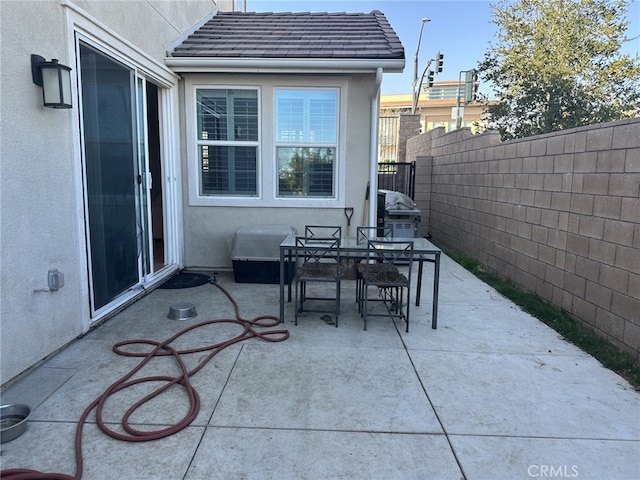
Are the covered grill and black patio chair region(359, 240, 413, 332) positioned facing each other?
yes

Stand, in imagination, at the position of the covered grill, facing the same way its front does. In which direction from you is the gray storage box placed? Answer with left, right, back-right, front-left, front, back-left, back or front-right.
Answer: front-right

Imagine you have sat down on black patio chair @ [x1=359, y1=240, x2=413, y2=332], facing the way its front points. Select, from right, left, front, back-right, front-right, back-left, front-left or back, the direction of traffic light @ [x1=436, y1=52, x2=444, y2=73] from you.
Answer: front

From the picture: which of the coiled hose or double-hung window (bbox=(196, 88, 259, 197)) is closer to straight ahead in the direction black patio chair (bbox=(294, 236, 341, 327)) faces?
the double-hung window

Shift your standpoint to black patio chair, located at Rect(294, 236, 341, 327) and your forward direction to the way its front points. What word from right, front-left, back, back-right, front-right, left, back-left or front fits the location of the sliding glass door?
left

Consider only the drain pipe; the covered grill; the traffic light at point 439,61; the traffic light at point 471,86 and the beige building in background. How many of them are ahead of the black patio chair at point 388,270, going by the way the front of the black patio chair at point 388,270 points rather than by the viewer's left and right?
5

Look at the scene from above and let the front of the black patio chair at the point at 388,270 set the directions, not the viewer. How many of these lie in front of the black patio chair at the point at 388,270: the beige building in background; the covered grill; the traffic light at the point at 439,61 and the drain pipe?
4

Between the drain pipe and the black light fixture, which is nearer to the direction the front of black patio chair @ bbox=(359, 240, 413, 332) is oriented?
the drain pipe

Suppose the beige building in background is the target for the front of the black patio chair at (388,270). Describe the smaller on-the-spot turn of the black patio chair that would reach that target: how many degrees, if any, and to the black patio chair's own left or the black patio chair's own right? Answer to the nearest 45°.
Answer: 0° — it already faces it

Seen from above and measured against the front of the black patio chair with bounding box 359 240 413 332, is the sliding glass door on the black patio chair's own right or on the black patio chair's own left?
on the black patio chair's own left

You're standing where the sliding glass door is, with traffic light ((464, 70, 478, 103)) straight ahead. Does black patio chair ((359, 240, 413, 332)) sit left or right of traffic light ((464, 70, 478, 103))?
right

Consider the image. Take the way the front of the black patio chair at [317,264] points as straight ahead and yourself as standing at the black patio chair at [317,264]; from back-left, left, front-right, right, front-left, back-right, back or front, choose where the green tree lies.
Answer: front-right

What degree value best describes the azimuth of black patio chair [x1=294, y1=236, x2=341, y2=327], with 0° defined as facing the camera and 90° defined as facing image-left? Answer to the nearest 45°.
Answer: approximately 180°

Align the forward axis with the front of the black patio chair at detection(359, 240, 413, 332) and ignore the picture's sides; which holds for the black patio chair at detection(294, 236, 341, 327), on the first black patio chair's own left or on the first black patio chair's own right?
on the first black patio chair's own left

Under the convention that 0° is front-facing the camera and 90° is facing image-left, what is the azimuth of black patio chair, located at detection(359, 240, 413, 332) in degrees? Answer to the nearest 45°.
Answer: approximately 180°

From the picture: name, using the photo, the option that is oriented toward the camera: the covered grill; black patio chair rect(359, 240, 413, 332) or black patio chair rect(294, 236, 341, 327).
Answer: the covered grill

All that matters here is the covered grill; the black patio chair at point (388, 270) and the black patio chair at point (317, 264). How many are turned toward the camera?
1

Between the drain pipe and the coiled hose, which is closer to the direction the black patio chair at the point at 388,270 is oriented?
the drain pipe

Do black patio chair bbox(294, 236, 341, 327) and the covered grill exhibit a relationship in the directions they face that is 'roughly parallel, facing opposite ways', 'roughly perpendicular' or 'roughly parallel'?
roughly parallel, facing opposite ways

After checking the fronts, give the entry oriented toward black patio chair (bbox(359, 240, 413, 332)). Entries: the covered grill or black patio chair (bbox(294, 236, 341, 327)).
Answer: the covered grill

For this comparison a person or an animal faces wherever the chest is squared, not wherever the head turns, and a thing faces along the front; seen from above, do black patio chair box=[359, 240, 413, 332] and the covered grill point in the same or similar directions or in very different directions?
very different directions
